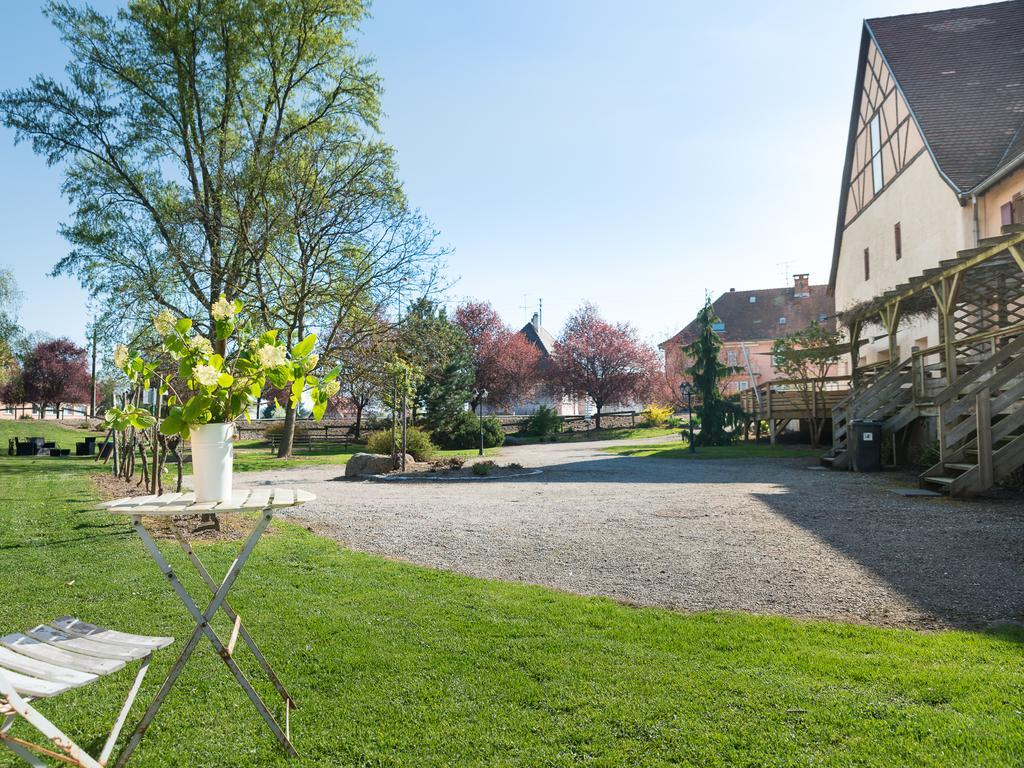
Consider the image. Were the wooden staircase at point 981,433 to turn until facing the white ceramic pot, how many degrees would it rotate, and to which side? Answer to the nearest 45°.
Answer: approximately 45° to its left

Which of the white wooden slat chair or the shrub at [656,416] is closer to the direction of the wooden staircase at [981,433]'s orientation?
the white wooden slat chair

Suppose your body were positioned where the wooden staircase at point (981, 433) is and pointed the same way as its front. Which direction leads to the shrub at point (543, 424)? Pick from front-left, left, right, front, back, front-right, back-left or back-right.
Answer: right

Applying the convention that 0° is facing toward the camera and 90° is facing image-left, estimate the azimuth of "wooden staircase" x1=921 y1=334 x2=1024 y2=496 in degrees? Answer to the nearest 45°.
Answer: approximately 45°

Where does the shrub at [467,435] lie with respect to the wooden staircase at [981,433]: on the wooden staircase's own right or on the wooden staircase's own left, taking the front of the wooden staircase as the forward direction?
on the wooden staircase's own right

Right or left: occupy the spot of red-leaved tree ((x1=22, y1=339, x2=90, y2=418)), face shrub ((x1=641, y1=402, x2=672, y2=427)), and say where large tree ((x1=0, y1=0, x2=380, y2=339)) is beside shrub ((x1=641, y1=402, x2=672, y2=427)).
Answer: right

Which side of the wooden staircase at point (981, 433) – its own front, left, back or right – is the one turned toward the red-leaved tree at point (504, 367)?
right

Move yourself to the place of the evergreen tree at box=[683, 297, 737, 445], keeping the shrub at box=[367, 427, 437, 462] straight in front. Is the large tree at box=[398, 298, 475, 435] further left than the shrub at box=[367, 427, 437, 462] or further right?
right

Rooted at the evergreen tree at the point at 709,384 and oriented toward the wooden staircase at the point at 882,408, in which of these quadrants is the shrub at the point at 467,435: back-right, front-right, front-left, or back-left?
back-right

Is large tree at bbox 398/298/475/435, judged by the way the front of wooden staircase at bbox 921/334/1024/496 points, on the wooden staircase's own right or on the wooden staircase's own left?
on the wooden staircase's own right
